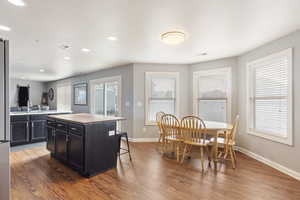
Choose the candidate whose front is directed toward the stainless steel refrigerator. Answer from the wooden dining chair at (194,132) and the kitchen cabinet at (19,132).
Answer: the kitchen cabinet

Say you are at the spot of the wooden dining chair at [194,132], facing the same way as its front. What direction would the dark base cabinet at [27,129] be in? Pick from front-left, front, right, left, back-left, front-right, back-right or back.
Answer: back-left

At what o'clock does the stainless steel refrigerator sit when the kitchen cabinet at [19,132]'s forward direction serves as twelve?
The stainless steel refrigerator is roughly at 12 o'clock from the kitchen cabinet.

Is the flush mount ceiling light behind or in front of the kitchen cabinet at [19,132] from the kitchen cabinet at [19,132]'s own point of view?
in front

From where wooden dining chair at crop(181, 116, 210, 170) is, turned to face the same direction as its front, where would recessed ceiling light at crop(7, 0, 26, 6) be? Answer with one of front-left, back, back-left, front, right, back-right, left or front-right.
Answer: back

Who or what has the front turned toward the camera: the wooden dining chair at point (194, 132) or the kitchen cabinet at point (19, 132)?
the kitchen cabinet

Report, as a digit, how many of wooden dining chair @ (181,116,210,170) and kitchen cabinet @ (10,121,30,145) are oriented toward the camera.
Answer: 1

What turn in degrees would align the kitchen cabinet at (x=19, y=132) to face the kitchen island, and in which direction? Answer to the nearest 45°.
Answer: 0° — it already faces it

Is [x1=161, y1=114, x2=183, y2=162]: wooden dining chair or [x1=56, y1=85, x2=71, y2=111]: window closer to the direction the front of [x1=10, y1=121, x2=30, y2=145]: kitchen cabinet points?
the wooden dining chair

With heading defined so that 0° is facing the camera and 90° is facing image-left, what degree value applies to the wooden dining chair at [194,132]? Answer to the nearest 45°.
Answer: approximately 225°

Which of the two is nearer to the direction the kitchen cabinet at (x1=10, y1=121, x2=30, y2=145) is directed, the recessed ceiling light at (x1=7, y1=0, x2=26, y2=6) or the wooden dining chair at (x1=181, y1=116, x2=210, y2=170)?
the recessed ceiling light

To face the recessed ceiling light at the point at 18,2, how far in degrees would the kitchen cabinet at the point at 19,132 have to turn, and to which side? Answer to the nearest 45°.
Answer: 0° — it already faces it

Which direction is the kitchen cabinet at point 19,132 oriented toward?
toward the camera
